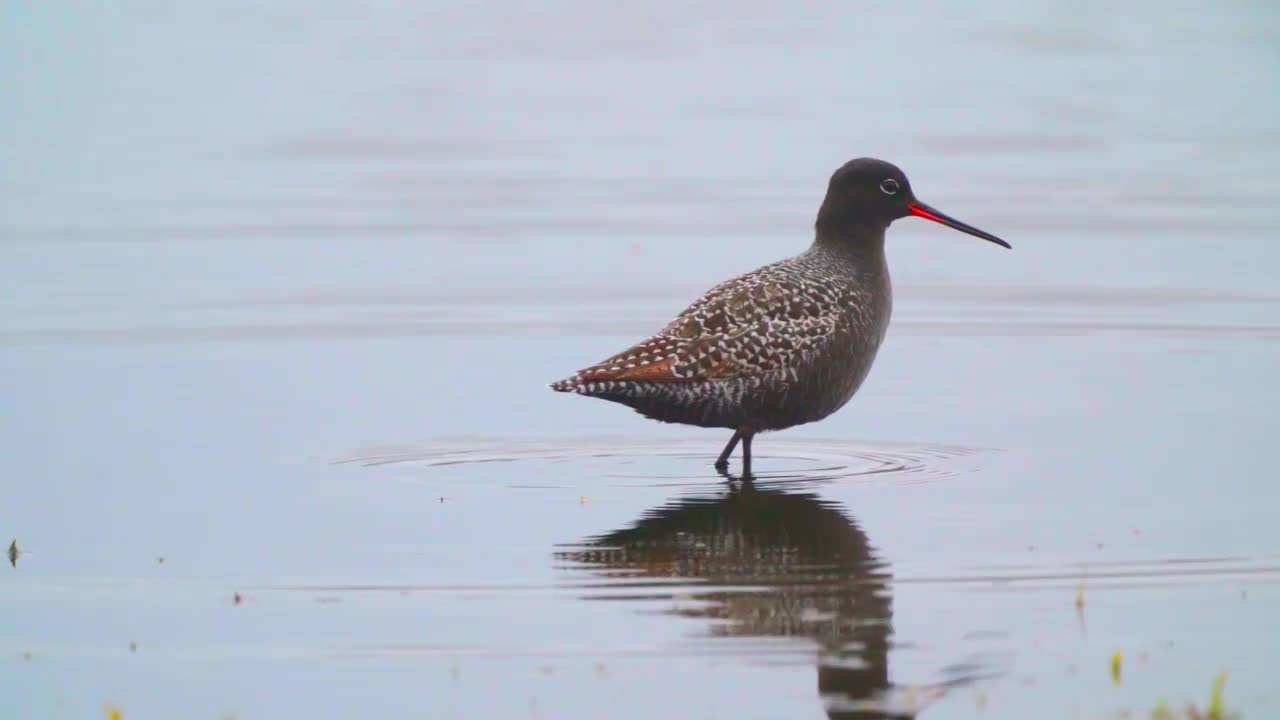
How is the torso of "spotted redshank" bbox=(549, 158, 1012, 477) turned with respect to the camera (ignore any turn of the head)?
to the viewer's right
